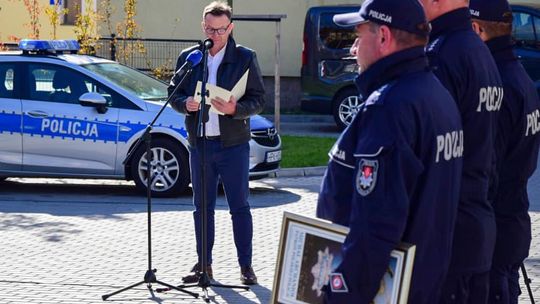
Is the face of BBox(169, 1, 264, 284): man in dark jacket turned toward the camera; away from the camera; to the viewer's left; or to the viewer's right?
toward the camera

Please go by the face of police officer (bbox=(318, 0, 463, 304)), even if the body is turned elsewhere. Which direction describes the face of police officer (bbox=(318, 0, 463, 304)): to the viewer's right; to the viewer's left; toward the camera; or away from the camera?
to the viewer's left

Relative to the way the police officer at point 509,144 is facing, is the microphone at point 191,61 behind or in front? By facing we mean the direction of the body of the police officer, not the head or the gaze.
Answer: in front

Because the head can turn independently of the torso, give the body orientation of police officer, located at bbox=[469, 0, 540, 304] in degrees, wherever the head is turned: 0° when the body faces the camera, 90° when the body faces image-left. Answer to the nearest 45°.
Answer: approximately 135°

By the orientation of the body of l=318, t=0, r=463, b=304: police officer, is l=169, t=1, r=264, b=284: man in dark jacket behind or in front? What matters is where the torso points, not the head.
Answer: in front

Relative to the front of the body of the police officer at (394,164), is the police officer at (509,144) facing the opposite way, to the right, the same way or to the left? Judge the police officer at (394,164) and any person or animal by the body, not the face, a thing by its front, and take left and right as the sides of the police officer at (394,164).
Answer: the same way

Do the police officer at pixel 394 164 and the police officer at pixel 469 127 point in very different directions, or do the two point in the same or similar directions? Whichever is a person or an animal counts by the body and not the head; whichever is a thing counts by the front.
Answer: same or similar directions

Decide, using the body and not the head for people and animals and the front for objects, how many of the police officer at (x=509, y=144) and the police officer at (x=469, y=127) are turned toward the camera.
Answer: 0

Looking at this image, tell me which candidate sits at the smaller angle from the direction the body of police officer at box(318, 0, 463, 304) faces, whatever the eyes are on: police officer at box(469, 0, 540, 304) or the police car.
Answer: the police car

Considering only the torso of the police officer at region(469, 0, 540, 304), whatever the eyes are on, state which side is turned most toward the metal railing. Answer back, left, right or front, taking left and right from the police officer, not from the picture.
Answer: front
